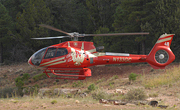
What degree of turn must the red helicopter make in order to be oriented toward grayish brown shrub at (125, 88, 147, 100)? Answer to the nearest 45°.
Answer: approximately 135° to its left

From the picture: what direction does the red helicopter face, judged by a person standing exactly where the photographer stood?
facing to the left of the viewer

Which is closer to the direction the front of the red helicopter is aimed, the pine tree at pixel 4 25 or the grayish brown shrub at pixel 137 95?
the pine tree

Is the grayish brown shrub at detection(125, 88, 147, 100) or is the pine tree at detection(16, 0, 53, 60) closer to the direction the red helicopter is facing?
the pine tree

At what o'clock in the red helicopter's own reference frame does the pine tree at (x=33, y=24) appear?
The pine tree is roughly at 2 o'clock from the red helicopter.

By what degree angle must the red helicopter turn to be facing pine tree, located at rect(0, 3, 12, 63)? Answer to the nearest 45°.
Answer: approximately 45° to its right
